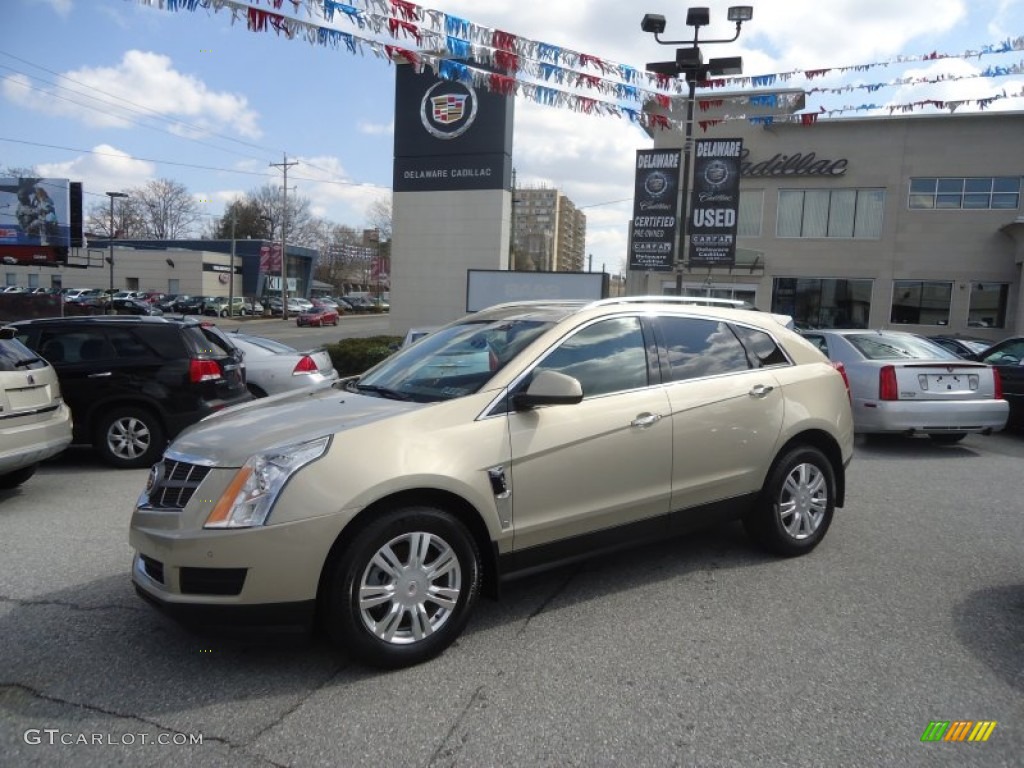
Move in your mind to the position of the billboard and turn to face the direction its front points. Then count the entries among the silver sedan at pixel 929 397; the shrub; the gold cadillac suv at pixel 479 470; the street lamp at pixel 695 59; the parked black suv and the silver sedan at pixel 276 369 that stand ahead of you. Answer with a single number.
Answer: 6

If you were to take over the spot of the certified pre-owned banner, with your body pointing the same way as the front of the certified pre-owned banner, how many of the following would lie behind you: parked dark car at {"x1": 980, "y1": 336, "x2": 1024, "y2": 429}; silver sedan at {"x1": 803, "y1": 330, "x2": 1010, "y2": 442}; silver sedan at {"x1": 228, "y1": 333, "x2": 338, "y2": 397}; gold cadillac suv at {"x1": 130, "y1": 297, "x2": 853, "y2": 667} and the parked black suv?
0

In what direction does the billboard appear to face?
toward the camera

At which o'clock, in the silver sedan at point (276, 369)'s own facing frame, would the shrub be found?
The shrub is roughly at 2 o'clock from the silver sedan.

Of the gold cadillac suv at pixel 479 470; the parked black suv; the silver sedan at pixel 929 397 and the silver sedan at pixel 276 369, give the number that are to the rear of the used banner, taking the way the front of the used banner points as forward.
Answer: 0

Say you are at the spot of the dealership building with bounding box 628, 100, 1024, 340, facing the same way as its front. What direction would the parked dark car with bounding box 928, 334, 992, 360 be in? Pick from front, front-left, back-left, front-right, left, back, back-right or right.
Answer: front

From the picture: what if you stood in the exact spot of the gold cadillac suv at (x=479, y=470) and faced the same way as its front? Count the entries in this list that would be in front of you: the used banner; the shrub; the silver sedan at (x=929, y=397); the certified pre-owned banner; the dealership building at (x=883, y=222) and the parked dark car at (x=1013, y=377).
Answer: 0

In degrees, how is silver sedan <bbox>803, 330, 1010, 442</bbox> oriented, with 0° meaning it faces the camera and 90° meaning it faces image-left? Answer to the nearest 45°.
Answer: approximately 135°

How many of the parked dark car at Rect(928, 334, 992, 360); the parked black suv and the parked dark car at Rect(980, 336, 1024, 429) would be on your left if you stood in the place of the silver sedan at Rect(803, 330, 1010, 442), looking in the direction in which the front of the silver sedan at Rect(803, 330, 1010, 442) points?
1

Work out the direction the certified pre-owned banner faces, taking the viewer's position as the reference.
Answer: facing the viewer

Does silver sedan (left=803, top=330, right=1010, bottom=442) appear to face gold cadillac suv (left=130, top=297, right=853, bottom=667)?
no

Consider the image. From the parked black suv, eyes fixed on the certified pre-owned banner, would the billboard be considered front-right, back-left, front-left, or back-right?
front-left

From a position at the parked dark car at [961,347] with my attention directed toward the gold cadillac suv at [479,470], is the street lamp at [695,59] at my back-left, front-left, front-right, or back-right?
front-right

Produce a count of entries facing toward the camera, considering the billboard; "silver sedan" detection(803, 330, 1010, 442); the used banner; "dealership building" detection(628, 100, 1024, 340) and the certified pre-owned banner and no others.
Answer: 4

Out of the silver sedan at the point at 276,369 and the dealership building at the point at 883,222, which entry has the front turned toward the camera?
the dealership building

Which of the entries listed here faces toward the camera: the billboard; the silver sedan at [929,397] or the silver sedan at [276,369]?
the billboard

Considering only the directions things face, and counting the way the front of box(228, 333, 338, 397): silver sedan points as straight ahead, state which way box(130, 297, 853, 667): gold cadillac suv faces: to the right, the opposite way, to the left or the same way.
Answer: to the left

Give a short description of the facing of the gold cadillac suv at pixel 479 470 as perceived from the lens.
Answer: facing the viewer and to the left of the viewer
